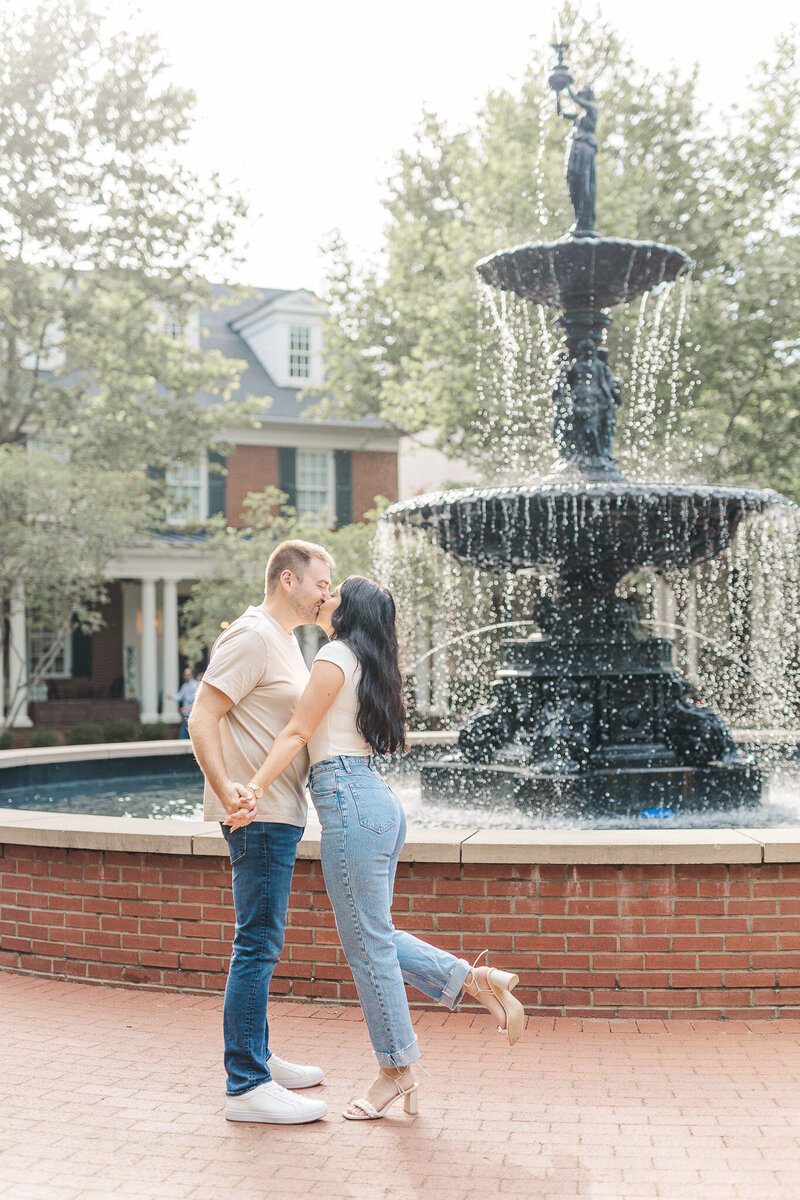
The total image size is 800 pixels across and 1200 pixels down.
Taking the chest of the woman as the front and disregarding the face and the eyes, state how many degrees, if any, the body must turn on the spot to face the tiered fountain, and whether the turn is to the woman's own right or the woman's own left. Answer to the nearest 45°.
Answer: approximately 90° to the woman's own right

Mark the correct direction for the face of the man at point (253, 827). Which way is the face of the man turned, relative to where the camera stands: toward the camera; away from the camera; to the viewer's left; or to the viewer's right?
to the viewer's right

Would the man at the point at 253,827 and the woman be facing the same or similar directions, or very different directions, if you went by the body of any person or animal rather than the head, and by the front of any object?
very different directions

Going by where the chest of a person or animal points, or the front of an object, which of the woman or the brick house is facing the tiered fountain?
the brick house

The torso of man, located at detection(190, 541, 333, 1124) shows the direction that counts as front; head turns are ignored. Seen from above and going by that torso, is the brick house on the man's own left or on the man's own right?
on the man's own left

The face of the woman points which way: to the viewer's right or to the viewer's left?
to the viewer's left

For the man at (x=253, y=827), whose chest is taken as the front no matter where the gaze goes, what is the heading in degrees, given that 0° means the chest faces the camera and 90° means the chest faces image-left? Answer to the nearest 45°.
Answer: approximately 270°

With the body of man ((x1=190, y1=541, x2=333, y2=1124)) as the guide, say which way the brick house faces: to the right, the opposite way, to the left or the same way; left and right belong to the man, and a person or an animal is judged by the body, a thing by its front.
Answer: to the right

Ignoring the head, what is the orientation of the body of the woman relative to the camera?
to the viewer's left

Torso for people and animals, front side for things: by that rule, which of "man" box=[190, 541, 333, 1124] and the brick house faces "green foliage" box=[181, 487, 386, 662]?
the brick house

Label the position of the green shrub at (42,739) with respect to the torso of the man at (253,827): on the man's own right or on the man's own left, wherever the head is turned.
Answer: on the man's own left

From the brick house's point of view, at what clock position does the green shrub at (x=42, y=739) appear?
The green shrub is roughly at 1 o'clock from the brick house.

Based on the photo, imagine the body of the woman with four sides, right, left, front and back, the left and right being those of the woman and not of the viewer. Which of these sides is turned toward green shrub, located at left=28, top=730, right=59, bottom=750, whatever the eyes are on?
right

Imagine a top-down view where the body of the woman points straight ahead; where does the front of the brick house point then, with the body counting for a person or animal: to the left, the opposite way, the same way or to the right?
to the left

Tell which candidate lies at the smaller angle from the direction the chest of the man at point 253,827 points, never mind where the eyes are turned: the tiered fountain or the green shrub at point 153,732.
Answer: the tiered fountain
